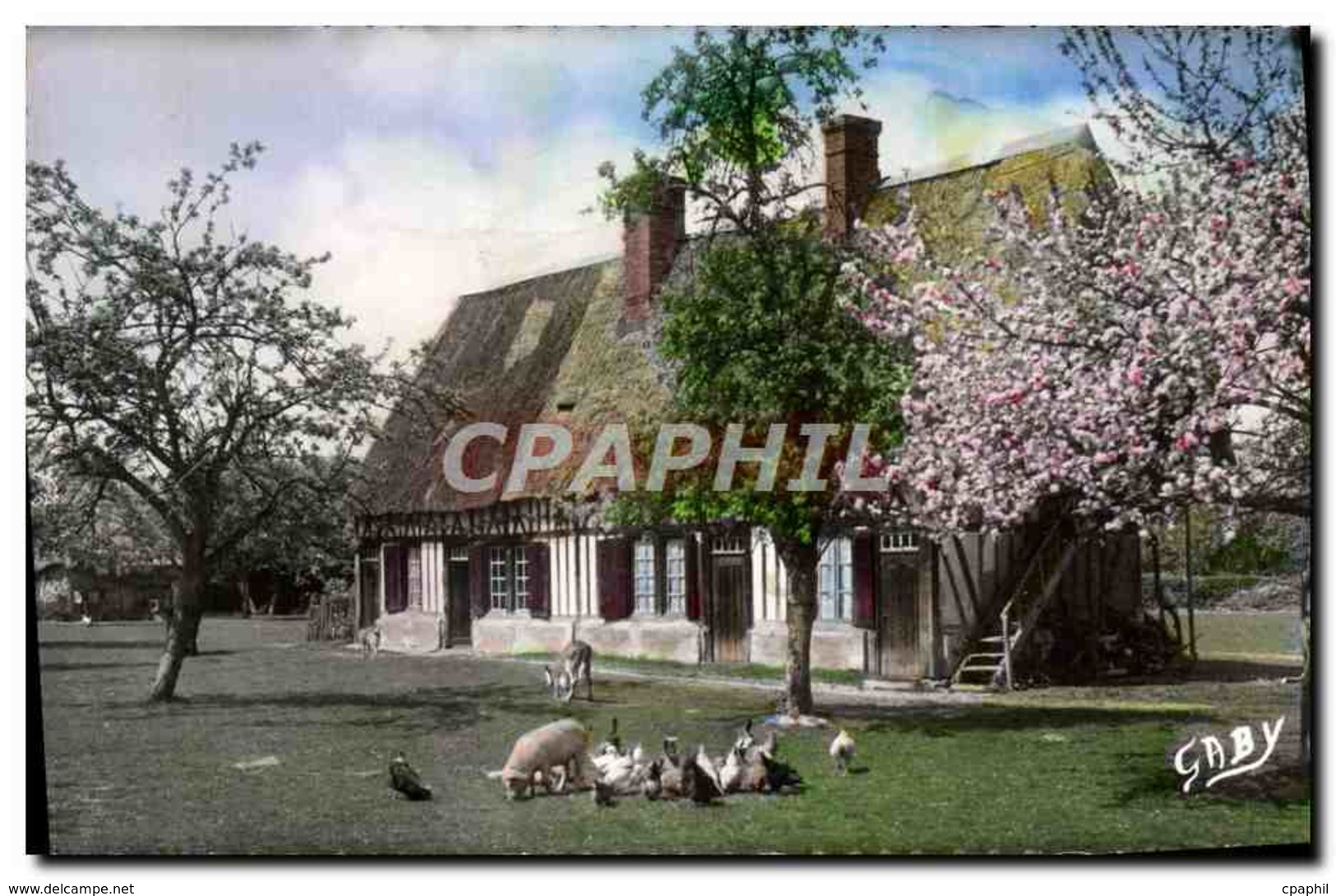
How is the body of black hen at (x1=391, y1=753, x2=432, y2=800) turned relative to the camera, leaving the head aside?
to the viewer's left

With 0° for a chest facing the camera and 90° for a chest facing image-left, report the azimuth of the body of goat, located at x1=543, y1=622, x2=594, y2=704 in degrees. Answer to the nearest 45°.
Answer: approximately 45°

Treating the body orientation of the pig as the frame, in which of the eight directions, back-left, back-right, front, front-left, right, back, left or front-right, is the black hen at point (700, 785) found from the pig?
back-left

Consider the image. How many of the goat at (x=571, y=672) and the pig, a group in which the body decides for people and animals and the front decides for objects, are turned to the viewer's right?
0

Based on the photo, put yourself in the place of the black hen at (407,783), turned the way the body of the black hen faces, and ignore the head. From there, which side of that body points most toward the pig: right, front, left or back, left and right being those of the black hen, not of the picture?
back

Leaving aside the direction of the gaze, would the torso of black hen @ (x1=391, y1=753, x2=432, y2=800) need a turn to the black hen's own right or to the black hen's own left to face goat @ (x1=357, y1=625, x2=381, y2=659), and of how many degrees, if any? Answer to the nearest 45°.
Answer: approximately 90° to the black hen's own right

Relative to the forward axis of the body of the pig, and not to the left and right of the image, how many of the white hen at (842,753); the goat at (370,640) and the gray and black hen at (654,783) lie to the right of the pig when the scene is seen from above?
1

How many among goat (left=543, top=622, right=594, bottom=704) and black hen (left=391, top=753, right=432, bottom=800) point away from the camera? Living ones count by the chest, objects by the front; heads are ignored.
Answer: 0
